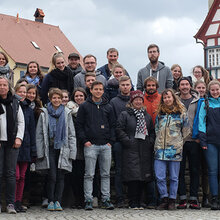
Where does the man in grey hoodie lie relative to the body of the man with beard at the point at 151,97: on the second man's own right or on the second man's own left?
on the second man's own right

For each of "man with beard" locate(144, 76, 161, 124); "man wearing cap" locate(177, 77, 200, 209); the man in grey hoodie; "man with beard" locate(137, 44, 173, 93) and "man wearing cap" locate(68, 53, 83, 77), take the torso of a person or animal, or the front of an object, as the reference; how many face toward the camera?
5

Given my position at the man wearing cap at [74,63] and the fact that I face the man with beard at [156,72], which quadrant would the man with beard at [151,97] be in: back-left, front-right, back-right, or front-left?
front-right

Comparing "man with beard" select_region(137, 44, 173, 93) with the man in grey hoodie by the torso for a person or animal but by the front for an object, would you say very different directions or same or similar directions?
same or similar directions

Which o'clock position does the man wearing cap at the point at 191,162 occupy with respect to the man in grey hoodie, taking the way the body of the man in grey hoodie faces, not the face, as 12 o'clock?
The man wearing cap is roughly at 10 o'clock from the man in grey hoodie.

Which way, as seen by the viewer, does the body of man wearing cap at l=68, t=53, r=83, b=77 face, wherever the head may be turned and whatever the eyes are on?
toward the camera

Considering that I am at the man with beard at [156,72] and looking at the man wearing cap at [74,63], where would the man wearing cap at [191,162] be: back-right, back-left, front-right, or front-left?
back-left

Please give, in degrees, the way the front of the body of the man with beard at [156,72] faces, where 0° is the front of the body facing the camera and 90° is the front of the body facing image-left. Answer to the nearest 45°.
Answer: approximately 0°

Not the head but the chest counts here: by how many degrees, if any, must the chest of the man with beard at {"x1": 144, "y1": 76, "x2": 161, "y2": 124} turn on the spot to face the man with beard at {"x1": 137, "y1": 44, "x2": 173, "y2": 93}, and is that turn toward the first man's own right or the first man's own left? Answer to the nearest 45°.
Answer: approximately 180°

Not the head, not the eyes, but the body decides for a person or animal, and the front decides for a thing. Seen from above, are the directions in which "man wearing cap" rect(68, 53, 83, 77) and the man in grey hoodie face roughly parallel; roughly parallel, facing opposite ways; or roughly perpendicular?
roughly parallel
